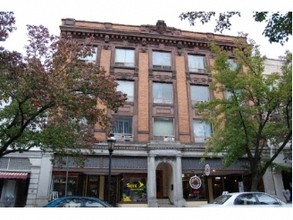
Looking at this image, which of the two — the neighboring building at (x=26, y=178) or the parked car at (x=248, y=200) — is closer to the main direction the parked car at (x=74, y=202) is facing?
the neighboring building

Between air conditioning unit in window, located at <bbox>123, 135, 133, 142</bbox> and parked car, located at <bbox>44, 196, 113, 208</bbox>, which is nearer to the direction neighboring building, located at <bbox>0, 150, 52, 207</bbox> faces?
the parked car

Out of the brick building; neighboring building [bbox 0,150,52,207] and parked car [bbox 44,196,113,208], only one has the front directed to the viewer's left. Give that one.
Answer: the parked car

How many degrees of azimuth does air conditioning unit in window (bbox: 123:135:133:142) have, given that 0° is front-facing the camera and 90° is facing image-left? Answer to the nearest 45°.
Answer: approximately 0°

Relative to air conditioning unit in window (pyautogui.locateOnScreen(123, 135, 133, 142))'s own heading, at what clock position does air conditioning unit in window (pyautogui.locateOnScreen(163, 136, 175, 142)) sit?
air conditioning unit in window (pyautogui.locateOnScreen(163, 136, 175, 142)) is roughly at 9 o'clock from air conditioning unit in window (pyautogui.locateOnScreen(123, 135, 133, 142)).

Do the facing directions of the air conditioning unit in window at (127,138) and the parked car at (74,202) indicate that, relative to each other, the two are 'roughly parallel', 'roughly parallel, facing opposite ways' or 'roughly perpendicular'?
roughly perpendicular

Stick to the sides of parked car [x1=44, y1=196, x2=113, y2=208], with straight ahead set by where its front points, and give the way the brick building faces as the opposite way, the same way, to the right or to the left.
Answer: to the left

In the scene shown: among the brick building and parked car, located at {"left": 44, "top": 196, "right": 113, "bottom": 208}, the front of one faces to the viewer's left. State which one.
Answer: the parked car

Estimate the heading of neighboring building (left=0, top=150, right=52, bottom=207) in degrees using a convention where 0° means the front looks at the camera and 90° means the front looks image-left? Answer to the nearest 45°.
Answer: approximately 0°

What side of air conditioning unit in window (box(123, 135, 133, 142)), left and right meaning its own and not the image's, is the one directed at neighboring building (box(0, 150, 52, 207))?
right

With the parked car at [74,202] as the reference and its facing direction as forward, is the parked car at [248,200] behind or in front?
behind

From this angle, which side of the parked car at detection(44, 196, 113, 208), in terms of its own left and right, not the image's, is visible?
left

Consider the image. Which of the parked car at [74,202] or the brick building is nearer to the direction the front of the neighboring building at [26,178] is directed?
the parked car
